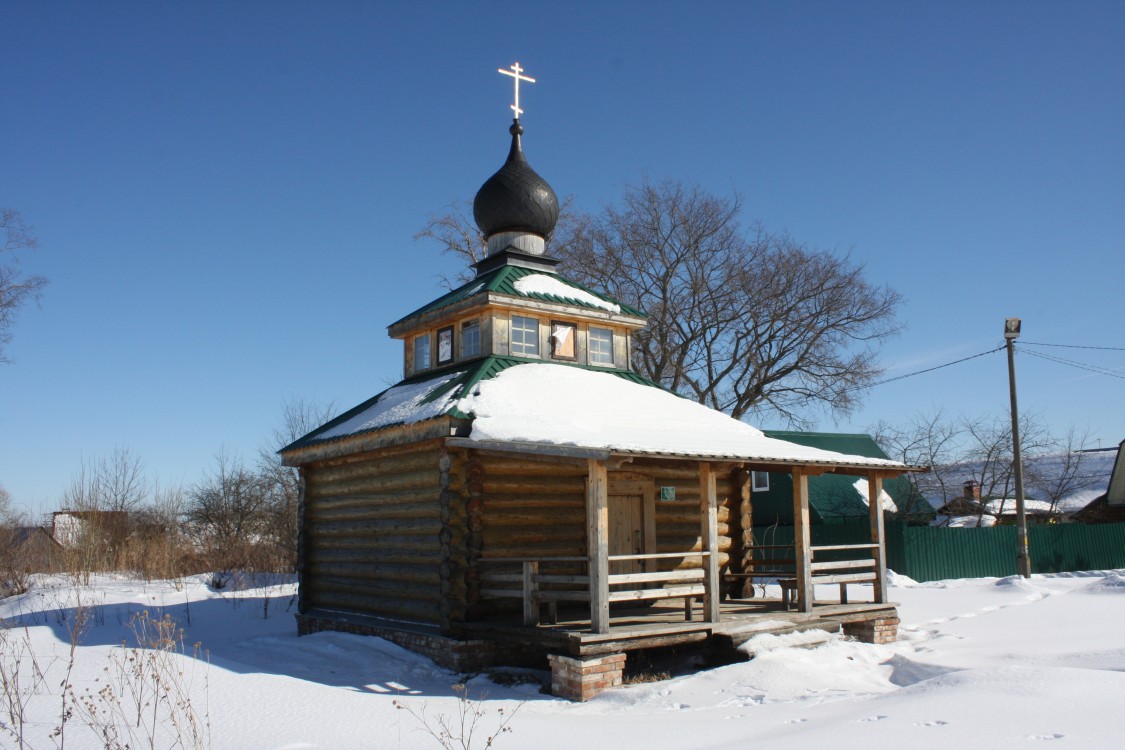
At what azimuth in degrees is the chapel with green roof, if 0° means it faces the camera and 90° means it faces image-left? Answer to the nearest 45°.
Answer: approximately 315°

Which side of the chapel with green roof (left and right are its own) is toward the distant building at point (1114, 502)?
left

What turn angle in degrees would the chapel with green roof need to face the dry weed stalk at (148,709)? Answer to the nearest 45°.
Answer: approximately 90° to its right

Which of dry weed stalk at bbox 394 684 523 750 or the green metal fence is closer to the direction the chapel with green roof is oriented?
the dry weed stalk

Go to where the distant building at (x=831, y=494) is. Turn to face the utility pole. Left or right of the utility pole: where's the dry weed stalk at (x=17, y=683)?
right

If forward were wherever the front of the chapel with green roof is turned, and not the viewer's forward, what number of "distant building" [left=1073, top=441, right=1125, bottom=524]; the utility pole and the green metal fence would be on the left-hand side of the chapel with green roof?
3

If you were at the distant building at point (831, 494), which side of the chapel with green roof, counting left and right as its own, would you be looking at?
left

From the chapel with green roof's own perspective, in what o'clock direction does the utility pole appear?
The utility pole is roughly at 9 o'clock from the chapel with green roof.

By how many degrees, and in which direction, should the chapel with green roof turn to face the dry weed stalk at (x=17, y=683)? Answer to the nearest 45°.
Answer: approximately 90° to its right

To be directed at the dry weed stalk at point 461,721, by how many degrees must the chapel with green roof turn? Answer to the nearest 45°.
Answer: approximately 45° to its right
